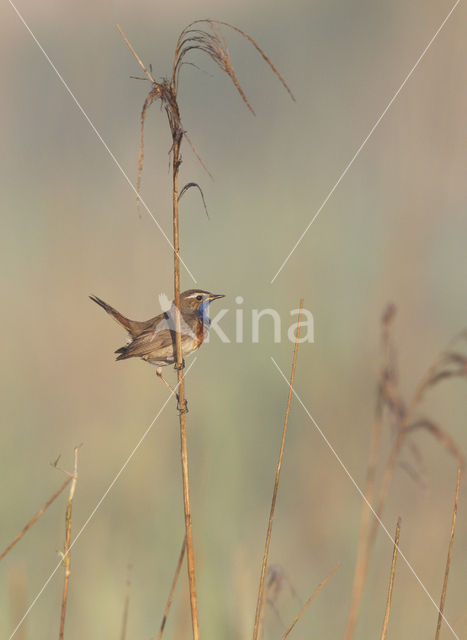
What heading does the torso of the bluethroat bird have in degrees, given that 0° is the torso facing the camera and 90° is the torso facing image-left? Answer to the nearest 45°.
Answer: approximately 270°
